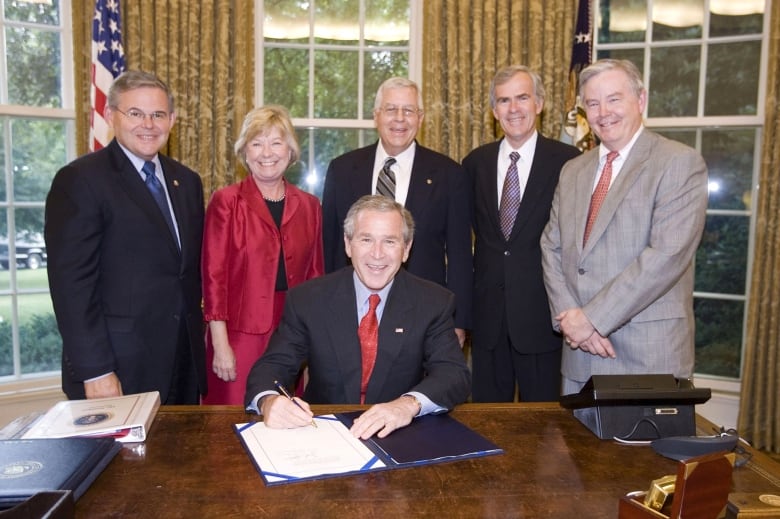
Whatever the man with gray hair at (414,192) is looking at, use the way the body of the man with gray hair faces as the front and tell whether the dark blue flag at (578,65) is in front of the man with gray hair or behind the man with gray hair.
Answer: behind

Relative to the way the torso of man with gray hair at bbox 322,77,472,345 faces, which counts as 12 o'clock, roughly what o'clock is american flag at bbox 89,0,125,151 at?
The american flag is roughly at 4 o'clock from the man with gray hair.

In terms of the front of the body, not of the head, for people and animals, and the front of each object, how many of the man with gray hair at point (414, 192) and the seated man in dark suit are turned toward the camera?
2

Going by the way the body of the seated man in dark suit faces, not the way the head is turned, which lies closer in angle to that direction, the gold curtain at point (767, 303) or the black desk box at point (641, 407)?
the black desk box

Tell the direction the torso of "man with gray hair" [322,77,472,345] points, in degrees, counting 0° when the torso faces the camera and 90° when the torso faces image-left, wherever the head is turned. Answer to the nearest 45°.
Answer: approximately 0°

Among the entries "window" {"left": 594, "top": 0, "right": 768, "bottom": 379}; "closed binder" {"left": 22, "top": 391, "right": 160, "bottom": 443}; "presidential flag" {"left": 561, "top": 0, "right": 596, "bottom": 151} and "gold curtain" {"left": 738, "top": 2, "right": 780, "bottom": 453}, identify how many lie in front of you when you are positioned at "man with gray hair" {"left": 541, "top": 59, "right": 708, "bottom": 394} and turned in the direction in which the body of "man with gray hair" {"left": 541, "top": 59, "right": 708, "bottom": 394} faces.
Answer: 1

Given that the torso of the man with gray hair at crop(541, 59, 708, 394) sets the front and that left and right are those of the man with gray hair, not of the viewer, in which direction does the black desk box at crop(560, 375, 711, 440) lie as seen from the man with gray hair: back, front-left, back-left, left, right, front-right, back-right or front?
front-left

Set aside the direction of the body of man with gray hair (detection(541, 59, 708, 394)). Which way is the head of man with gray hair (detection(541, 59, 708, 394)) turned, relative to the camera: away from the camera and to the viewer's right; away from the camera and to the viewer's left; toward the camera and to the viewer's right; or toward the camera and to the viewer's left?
toward the camera and to the viewer's left

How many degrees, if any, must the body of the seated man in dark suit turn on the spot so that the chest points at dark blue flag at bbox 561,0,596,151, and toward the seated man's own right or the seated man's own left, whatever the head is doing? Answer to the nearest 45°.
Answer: approximately 135° to the seated man's own left

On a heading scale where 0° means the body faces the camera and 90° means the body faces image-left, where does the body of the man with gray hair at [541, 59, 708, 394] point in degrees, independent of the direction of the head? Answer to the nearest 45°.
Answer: approximately 45°

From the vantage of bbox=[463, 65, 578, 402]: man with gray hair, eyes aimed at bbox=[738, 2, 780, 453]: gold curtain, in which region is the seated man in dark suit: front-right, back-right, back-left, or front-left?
back-right

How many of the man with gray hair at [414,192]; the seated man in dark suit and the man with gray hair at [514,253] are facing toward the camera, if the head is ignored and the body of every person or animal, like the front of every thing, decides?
3

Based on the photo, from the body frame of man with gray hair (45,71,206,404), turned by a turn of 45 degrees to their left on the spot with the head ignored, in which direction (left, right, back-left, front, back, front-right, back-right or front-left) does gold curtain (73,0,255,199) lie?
left

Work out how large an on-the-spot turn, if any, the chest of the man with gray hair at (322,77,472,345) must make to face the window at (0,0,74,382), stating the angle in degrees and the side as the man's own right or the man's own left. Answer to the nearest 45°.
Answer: approximately 135° to the man's own right

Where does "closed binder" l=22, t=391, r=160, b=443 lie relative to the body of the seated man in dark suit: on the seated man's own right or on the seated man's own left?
on the seated man's own right
